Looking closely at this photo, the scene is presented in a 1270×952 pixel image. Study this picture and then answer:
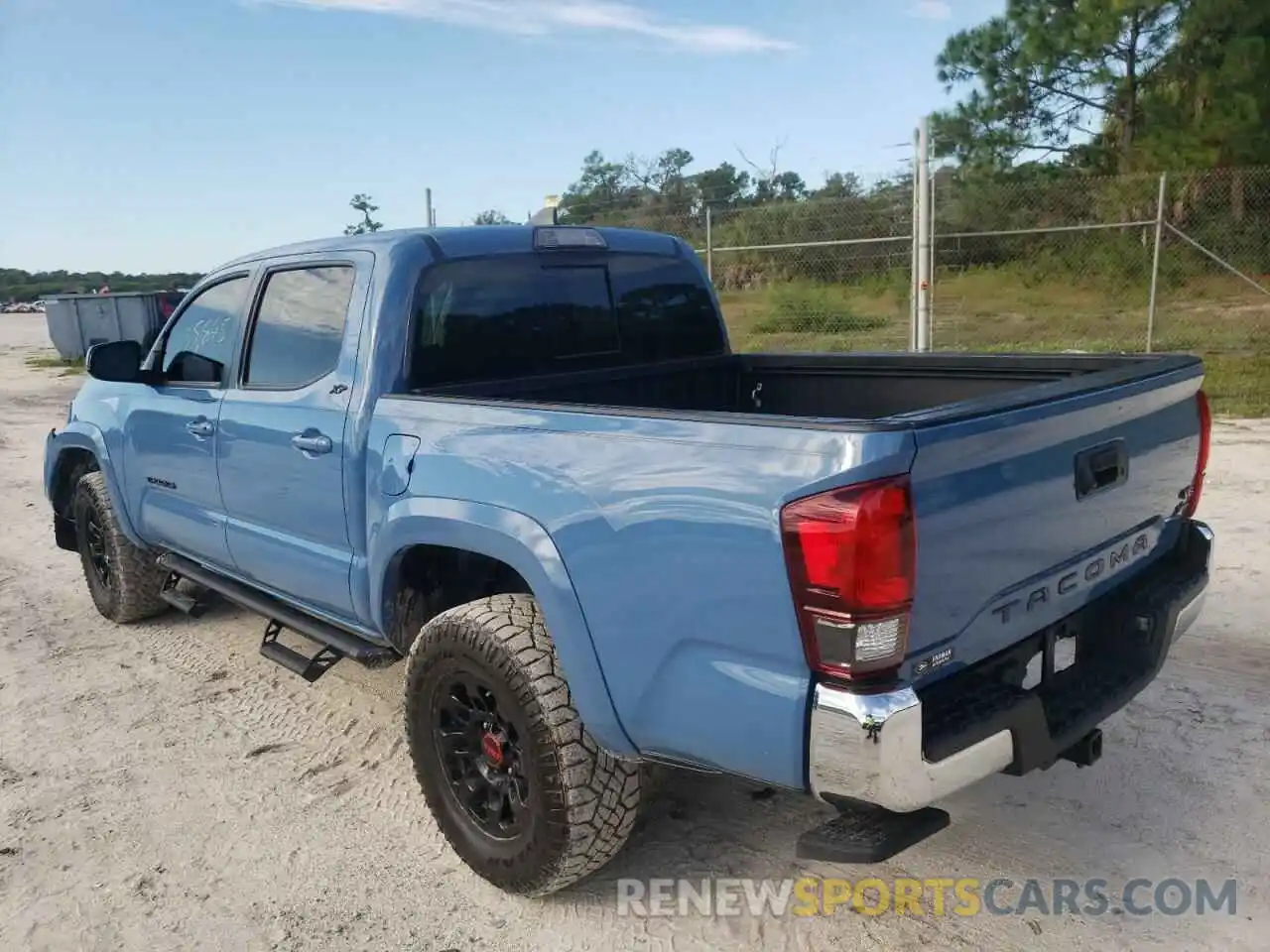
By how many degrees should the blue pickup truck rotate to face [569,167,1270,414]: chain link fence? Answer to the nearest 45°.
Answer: approximately 90° to its right

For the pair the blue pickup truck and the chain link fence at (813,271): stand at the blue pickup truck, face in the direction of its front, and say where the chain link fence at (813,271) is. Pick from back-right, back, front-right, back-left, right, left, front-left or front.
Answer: front-right

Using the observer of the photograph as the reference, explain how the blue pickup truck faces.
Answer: facing away from the viewer and to the left of the viewer

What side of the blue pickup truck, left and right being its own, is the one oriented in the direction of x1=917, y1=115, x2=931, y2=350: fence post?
right
